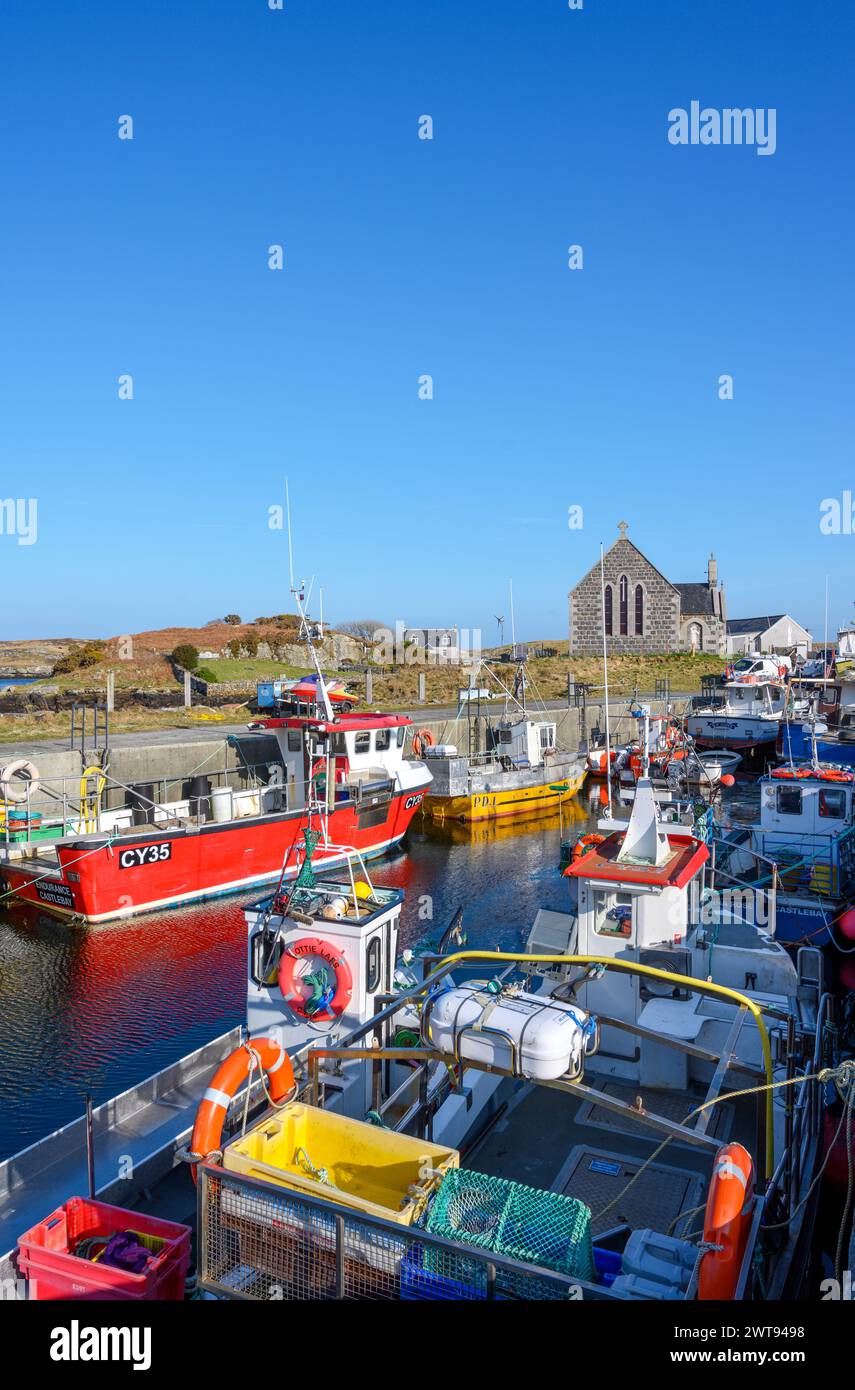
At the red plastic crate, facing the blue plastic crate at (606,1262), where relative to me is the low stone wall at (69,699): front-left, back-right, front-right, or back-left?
back-left

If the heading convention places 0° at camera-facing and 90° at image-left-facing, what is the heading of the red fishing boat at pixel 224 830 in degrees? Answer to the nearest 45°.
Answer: approximately 225°
